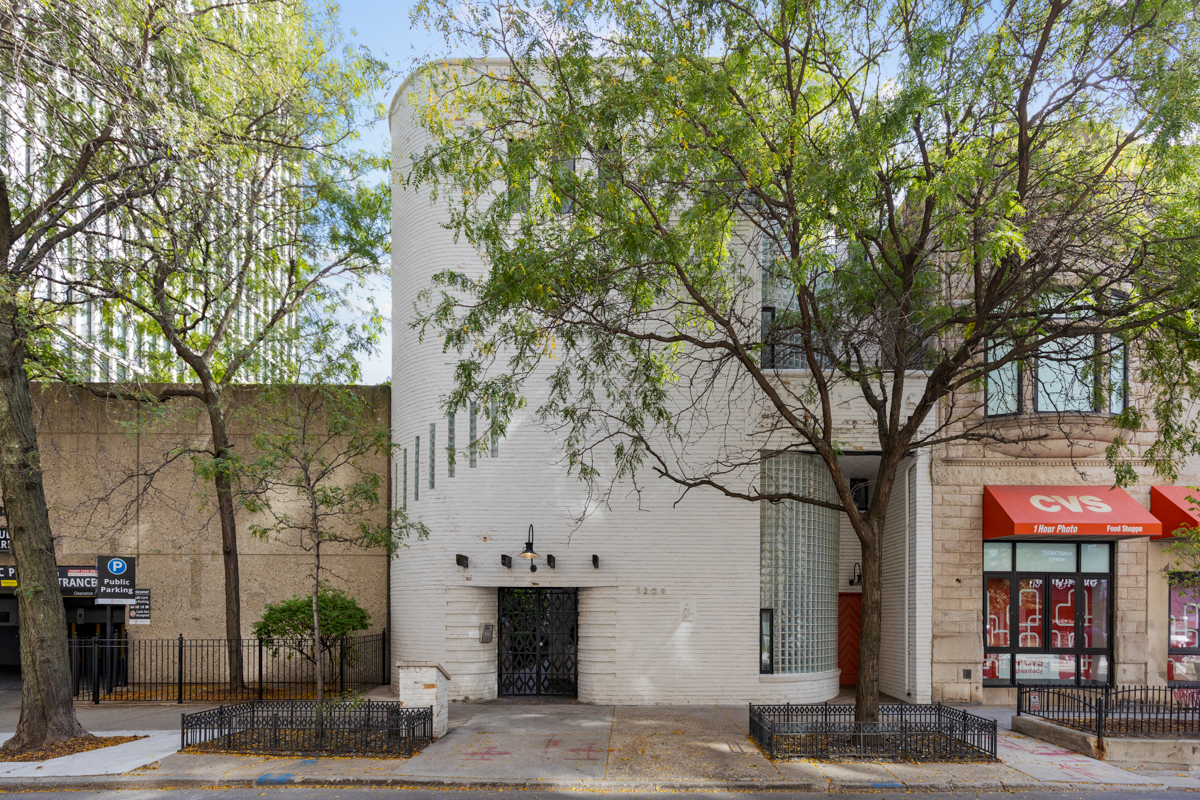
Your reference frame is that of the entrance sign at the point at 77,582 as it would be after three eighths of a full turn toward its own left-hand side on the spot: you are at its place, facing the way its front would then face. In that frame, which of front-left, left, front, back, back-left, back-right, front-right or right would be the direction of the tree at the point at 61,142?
back-right

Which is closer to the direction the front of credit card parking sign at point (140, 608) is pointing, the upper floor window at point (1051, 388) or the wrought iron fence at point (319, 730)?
the wrought iron fence

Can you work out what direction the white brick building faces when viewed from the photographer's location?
facing the viewer

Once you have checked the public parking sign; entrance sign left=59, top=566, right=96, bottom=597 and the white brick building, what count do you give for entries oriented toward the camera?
3

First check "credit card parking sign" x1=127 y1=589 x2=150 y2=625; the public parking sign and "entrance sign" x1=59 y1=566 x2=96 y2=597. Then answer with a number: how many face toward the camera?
3

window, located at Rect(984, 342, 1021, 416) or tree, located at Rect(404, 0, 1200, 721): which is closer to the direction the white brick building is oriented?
the tree

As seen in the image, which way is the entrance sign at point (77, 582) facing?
toward the camera

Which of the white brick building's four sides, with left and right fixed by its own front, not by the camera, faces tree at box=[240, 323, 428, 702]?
right

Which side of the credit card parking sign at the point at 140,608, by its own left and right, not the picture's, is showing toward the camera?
front

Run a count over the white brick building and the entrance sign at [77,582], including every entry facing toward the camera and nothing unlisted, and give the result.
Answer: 2
